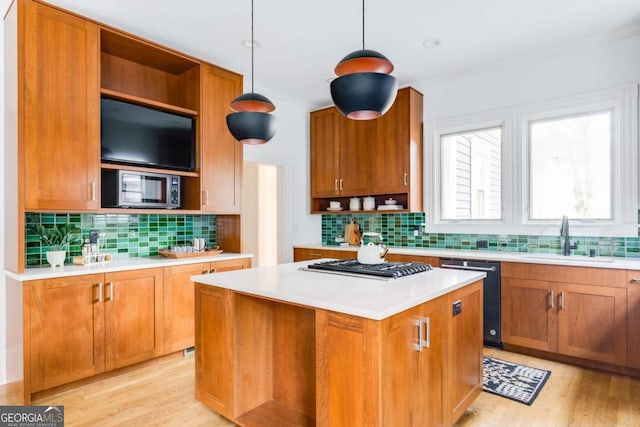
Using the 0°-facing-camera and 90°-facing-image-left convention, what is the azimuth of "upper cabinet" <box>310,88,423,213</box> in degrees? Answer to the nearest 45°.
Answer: approximately 45°

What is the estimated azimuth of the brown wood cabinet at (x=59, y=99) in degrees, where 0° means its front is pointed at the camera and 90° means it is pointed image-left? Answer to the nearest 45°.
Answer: approximately 315°

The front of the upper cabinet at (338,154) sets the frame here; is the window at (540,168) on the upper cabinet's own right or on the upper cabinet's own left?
on the upper cabinet's own left

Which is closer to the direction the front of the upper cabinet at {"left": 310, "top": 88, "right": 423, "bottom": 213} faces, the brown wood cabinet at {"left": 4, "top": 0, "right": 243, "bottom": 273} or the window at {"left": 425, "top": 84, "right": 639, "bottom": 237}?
the brown wood cabinet

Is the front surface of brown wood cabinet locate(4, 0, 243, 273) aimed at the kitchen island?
yes

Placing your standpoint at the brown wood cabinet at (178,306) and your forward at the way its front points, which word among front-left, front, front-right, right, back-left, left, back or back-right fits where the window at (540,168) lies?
front-left

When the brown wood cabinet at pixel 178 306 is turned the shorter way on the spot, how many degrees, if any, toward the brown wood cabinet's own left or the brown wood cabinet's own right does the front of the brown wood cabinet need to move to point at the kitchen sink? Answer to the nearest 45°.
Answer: approximately 45° to the brown wood cabinet's own left
